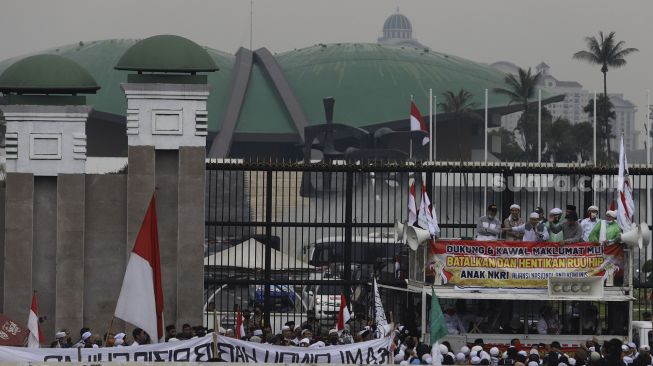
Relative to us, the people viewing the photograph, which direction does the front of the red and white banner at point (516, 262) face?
facing the viewer
